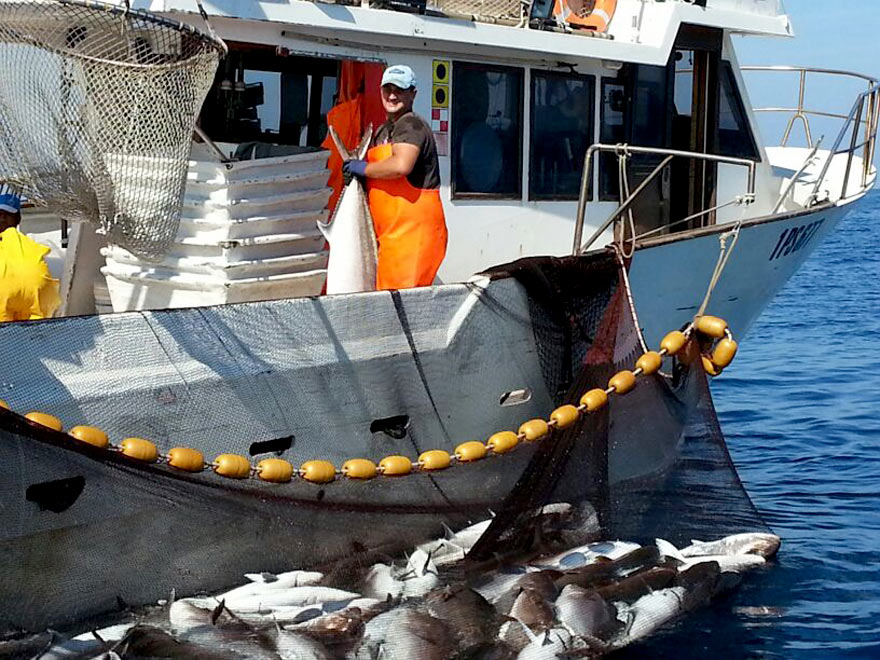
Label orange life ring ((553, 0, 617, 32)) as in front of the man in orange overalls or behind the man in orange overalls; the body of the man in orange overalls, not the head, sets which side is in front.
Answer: behind

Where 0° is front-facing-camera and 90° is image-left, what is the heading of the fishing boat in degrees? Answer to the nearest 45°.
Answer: approximately 225°

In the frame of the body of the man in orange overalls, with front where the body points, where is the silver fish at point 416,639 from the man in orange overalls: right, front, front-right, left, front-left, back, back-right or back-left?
front-left

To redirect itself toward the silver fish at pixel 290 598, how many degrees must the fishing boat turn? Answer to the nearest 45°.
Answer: approximately 135° to its right

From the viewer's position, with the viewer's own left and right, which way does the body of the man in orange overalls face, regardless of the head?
facing the viewer and to the left of the viewer

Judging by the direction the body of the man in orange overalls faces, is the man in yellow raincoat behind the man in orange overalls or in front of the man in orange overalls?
in front

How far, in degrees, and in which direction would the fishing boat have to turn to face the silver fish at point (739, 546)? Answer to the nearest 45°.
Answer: approximately 45° to its right

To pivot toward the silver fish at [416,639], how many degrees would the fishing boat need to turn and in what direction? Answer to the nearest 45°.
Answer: approximately 135° to its right
